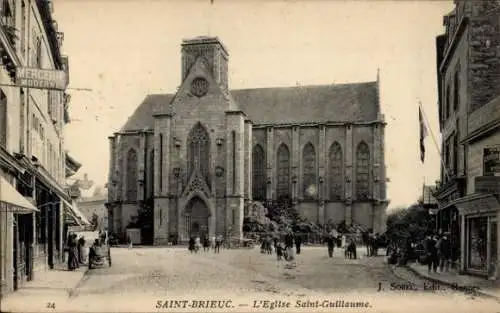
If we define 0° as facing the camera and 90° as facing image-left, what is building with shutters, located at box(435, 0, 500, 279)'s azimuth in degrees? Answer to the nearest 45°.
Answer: approximately 45°
